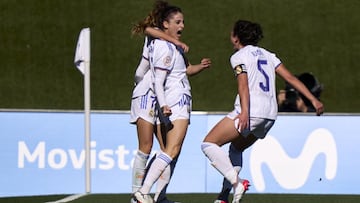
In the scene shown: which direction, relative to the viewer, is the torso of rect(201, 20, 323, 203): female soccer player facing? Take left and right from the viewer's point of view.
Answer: facing away from the viewer and to the left of the viewer

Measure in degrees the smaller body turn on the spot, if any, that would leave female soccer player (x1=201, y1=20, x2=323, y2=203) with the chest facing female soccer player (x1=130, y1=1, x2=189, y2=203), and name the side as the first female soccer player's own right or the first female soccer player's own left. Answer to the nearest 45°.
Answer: approximately 45° to the first female soccer player's own left

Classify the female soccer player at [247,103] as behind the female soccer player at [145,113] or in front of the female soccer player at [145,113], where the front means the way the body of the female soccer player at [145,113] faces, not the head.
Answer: in front

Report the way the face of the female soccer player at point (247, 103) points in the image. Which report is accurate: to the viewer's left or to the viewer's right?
to the viewer's left
